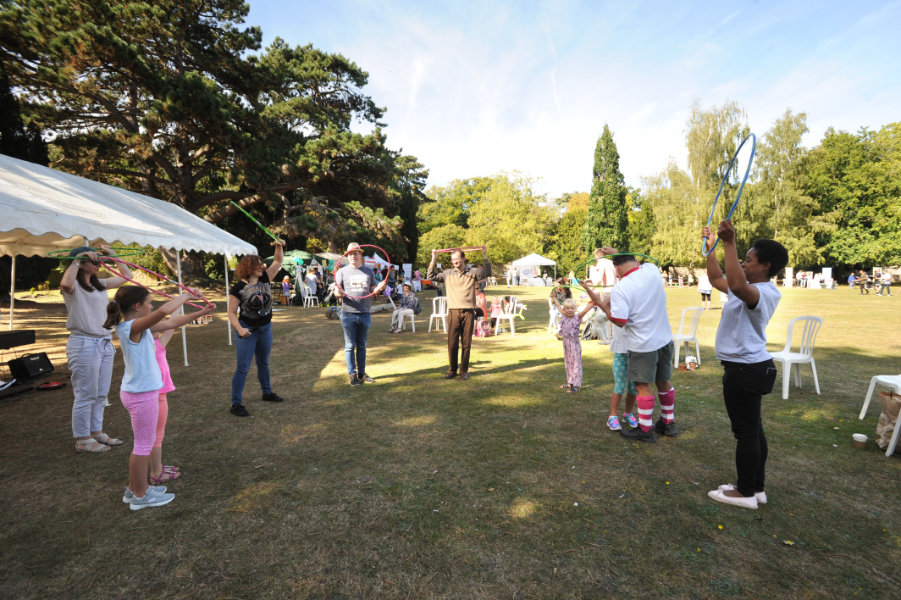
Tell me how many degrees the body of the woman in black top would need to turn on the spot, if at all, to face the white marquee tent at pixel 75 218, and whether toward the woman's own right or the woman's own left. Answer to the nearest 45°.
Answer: approximately 180°

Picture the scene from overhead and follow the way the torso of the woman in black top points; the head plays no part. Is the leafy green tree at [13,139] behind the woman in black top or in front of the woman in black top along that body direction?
behind

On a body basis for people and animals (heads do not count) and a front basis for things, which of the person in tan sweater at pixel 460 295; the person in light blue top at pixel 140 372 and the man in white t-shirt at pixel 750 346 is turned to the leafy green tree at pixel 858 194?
the person in light blue top

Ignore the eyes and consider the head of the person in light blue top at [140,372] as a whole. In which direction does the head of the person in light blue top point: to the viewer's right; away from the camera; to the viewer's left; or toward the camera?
to the viewer's right

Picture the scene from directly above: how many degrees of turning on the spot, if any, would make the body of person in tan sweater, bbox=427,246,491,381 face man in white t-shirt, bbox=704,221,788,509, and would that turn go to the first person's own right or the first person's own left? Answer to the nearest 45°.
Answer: approximately 45° to the first person's own left

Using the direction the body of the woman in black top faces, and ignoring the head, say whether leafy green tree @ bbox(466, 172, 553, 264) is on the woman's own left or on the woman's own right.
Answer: on the woman's own left

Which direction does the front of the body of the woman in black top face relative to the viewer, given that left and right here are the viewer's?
facing the viewer and to the right of the viewer

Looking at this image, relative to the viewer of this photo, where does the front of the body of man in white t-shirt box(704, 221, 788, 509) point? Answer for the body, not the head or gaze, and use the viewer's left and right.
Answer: facing to the left of the viewer

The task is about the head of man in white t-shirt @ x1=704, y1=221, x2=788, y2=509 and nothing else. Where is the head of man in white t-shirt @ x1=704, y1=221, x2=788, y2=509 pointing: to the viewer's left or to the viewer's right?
to the viewer's left

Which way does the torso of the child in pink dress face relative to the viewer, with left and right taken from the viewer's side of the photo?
facing the viewer

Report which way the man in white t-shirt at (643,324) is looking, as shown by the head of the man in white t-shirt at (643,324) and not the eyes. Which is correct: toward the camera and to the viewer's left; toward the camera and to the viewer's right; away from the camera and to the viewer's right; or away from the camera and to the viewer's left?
away from the camera and to the viewer's left

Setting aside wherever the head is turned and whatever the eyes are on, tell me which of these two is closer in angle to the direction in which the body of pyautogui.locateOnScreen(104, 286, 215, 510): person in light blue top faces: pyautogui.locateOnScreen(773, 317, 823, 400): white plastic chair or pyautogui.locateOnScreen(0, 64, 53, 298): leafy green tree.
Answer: the white plastic chair

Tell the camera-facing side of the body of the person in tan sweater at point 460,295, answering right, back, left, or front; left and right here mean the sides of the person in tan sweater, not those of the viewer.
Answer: front

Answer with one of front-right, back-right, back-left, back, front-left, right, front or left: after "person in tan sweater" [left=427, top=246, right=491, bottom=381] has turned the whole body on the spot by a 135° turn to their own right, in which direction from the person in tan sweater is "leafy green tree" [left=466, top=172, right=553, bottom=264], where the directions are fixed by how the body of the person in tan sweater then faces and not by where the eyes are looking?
front-right

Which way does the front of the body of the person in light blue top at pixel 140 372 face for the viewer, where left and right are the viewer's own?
facing to the right of the viewer

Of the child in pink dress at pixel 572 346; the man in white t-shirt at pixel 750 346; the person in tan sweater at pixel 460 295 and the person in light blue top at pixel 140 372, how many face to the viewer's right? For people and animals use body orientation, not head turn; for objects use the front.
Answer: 1

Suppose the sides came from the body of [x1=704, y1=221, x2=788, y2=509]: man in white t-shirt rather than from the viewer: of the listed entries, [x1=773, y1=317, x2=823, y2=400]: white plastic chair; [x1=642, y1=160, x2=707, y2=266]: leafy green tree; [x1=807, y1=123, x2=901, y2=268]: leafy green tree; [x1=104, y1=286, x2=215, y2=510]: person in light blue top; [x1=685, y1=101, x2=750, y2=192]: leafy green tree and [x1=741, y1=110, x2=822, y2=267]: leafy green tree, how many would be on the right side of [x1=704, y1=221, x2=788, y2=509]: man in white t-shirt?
5

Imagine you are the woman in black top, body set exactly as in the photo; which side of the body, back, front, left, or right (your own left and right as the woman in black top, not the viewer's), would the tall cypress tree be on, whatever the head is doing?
left

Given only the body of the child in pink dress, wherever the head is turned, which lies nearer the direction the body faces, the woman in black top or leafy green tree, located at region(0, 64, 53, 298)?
the woman in black top

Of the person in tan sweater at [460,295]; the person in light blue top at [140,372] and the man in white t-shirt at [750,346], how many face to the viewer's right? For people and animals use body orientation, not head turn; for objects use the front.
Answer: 1

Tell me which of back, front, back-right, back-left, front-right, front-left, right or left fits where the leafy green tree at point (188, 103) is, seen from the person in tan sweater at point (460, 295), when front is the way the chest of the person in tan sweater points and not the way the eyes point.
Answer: back-right
